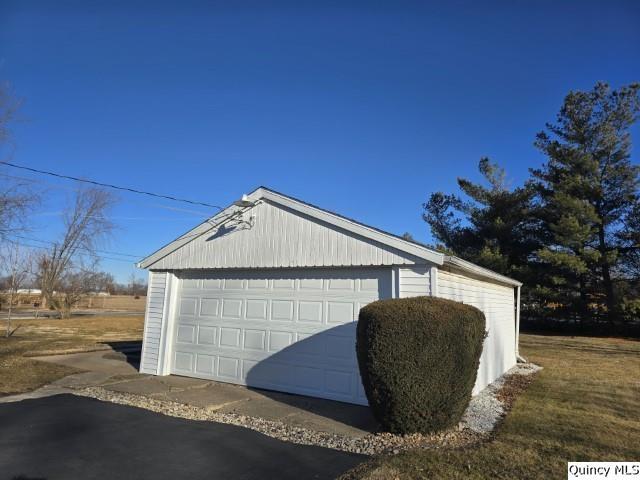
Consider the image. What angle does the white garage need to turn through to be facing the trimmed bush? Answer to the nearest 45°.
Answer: approximately 90° to its left

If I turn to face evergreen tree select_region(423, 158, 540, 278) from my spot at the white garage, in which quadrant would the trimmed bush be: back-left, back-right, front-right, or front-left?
back-right

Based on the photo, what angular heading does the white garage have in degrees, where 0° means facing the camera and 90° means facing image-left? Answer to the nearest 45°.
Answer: approximately 45°

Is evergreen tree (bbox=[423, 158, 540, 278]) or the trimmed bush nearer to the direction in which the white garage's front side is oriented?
the trimmed bush

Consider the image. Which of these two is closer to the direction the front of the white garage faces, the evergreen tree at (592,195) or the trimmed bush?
the trimmed bush

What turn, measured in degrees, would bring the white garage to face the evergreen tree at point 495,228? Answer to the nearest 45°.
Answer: approximately 180°

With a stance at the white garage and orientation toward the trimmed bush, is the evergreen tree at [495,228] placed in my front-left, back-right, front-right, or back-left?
back-left

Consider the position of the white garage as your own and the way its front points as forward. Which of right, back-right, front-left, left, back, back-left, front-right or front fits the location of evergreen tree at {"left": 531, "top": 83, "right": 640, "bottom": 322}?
back
